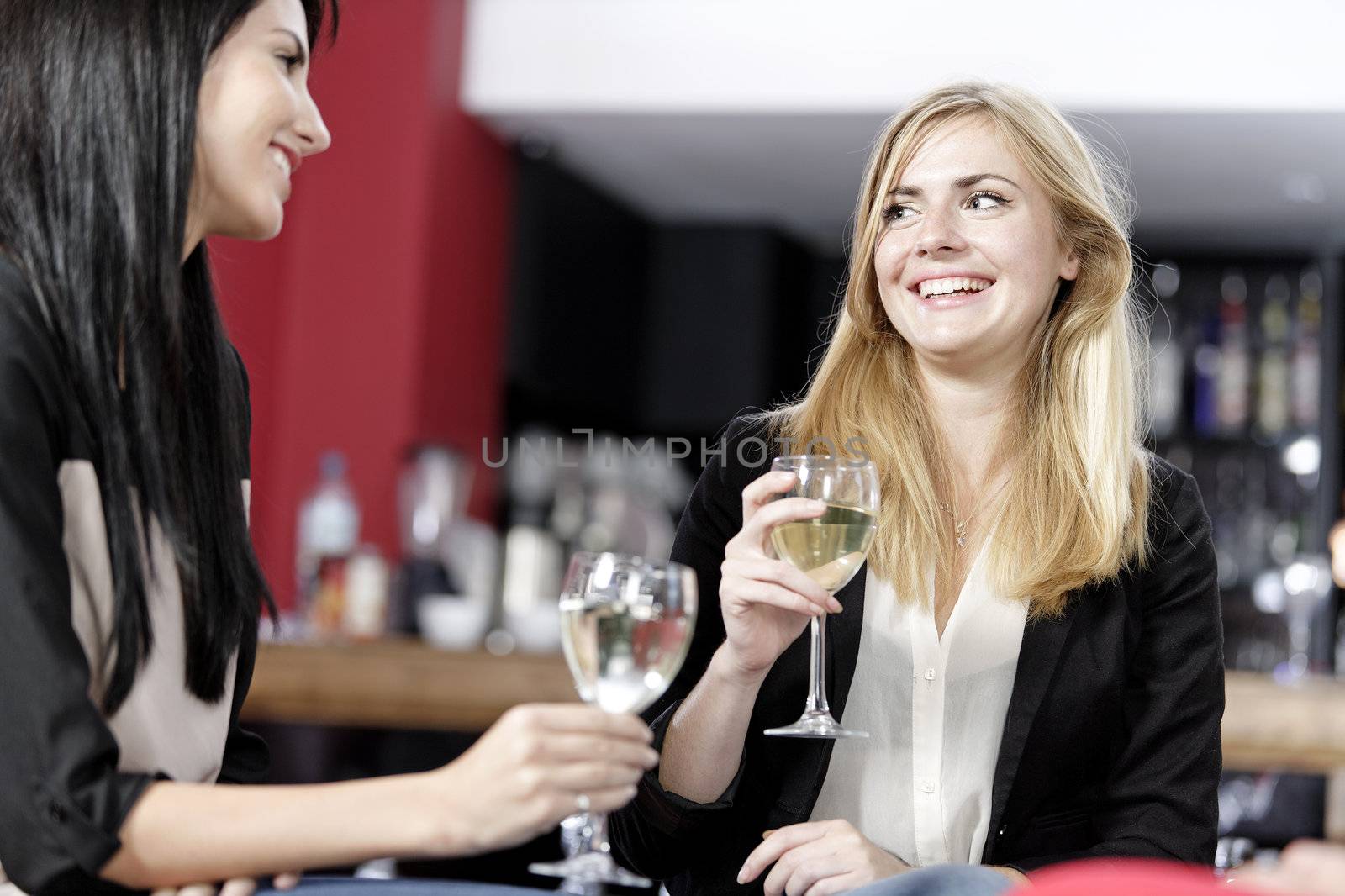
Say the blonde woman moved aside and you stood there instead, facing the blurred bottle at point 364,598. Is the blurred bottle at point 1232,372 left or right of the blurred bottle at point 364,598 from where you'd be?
right

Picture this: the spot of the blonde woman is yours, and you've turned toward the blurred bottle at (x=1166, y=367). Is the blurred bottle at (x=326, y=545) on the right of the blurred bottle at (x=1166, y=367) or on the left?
left

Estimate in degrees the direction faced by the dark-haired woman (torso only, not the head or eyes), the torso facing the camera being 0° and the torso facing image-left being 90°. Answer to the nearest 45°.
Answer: approximately 270°

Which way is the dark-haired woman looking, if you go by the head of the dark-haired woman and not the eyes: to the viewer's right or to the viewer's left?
to the viewer's right

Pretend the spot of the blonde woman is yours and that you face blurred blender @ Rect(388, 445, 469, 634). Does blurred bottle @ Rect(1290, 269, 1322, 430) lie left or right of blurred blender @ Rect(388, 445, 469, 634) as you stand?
right
